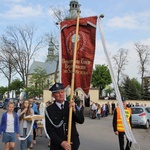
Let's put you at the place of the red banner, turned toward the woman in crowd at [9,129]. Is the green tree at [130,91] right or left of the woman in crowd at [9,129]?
right

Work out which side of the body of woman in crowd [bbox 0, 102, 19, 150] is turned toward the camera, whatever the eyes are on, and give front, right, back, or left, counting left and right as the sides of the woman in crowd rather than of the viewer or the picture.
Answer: front

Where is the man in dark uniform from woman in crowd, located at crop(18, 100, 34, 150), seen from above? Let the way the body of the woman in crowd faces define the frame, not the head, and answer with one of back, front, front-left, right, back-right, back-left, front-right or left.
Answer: front

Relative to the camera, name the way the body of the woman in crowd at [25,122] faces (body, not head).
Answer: toward the camera

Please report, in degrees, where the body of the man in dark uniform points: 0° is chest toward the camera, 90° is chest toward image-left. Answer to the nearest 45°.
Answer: approximately 0°

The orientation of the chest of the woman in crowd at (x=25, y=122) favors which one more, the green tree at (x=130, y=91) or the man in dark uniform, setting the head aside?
the man in dark uniform

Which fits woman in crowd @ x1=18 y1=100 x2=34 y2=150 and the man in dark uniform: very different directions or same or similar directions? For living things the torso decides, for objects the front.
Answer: same or similar directions
